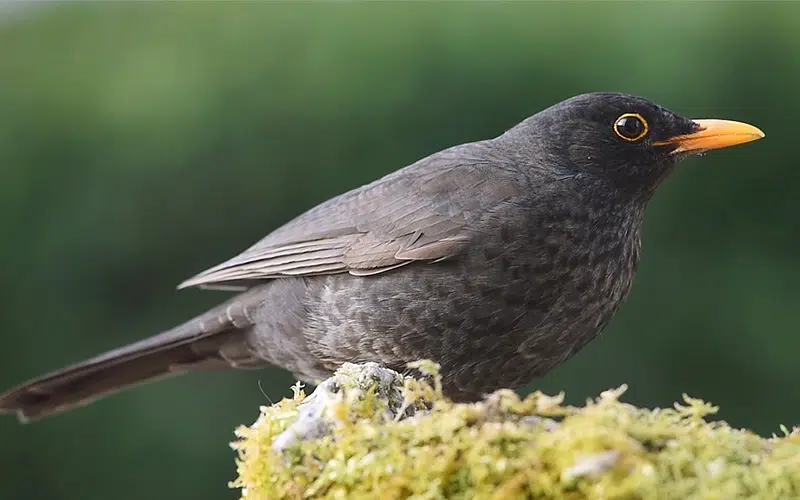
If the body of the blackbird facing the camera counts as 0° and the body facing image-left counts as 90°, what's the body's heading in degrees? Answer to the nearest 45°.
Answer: approximately 270°
